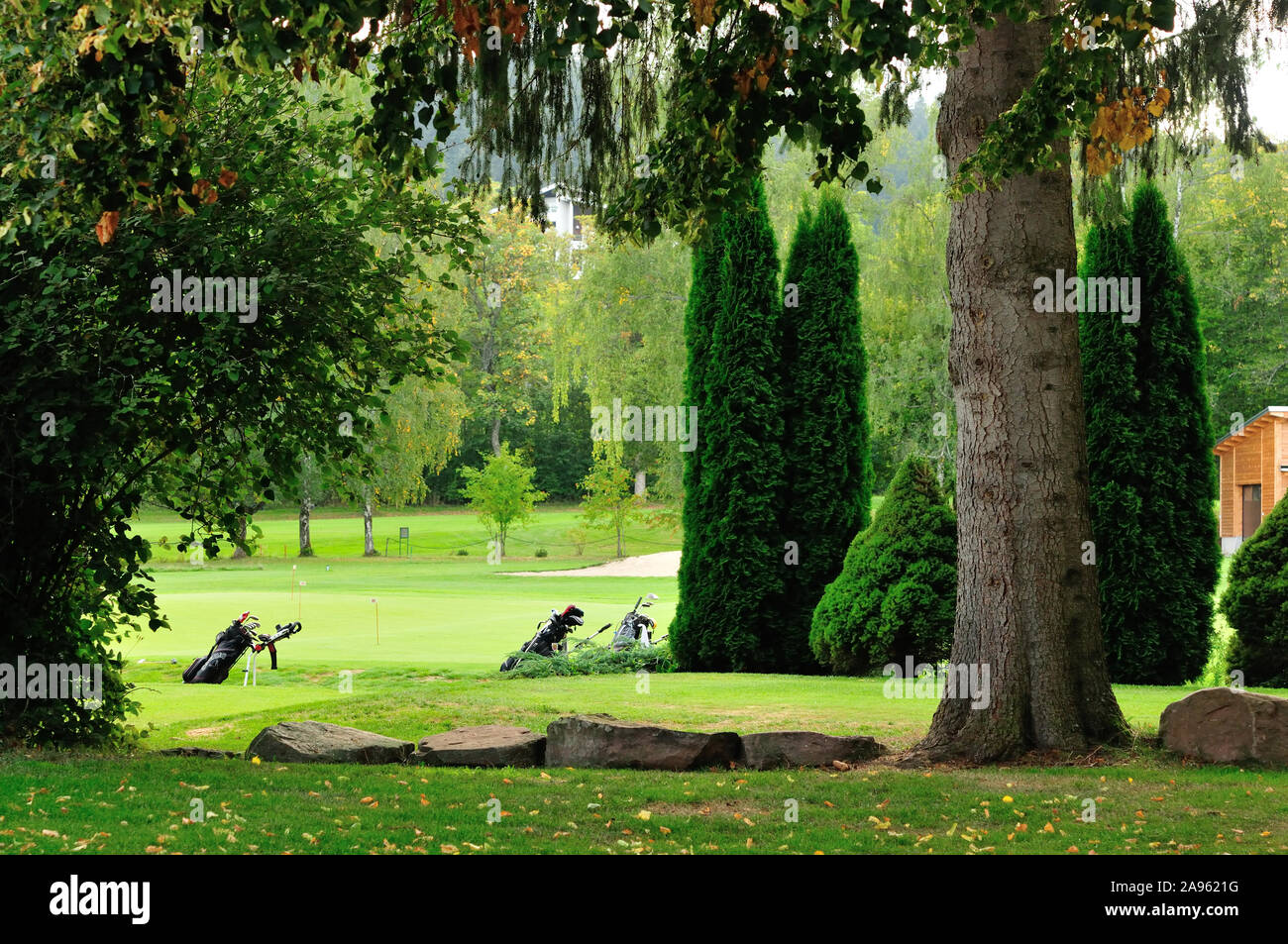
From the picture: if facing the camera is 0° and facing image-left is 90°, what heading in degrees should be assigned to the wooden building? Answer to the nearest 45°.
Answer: approximately 45°

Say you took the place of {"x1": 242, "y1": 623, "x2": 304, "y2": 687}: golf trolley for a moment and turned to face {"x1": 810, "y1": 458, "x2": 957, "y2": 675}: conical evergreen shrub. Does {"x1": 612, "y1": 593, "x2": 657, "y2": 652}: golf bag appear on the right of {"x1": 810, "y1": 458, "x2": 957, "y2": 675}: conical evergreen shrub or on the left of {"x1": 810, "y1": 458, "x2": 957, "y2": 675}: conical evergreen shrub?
left

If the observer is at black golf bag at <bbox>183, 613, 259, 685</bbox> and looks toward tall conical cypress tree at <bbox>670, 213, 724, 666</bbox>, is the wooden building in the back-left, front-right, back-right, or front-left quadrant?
front-left

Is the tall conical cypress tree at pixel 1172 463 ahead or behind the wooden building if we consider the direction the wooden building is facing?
ahead

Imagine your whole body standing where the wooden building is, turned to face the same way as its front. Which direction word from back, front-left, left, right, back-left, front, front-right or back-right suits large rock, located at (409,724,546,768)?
front-left

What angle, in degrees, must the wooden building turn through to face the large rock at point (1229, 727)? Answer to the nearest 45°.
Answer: approximately 45° to its left

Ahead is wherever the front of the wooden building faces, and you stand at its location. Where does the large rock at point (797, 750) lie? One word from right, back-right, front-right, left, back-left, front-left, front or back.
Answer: front-left

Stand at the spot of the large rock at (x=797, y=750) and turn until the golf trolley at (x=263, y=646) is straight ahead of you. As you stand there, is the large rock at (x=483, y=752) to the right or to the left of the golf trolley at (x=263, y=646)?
left
